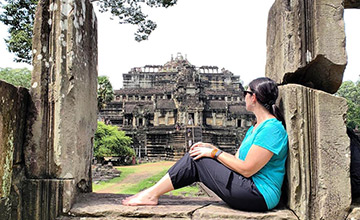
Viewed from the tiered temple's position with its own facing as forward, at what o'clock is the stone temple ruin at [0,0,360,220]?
The stone temple ruin is roughly at 12 o'clock from the tiered temple.

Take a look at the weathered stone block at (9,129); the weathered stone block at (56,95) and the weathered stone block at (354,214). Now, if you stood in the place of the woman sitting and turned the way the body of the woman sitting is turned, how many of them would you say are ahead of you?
2

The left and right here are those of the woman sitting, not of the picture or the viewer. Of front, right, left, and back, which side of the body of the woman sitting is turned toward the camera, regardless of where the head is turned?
left

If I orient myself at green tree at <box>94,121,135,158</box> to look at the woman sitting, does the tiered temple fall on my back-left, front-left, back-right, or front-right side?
back-left

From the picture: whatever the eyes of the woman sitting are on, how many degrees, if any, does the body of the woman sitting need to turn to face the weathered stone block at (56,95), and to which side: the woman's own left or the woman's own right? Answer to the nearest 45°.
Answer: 0° — they already face it

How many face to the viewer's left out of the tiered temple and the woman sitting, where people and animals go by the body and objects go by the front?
1

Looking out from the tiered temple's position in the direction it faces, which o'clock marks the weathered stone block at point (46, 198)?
The weathered stone block is roughly at 12 o'clock from the tiered temple.

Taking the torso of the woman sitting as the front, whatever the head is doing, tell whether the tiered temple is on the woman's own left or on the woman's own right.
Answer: on the woman's own right

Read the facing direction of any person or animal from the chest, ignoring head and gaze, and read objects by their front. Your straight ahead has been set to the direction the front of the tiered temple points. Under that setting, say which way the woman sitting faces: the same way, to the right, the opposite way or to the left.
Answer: to the right

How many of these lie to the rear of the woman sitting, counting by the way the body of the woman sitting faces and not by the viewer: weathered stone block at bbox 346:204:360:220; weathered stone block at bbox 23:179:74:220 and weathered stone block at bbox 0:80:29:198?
1

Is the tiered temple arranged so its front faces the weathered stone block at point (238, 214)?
yes

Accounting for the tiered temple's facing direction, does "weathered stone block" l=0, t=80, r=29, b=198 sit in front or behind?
in front
